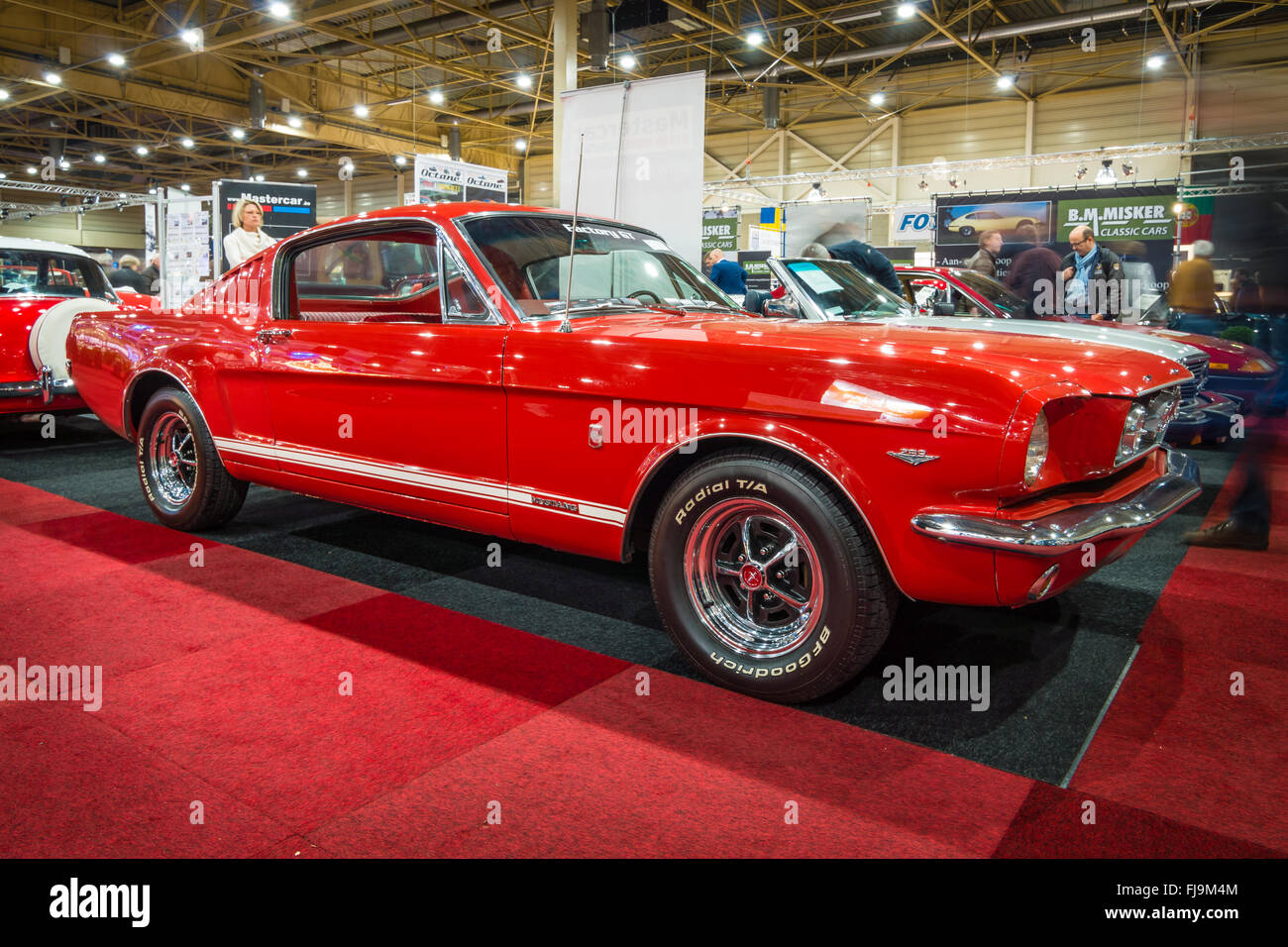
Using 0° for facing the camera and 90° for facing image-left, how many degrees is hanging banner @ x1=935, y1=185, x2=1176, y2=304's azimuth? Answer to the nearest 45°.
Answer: approximately 0°

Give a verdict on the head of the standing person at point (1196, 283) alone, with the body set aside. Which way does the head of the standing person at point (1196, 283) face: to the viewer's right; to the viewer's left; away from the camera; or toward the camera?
away from the camera

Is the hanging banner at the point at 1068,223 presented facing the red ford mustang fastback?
yes

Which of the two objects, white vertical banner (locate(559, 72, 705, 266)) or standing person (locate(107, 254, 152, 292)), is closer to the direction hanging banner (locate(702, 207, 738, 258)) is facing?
the white vertical banner

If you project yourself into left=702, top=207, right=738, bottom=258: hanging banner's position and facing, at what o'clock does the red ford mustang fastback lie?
The red ford mustang fastback is roughly at 12 o'clock from the hanging banner.

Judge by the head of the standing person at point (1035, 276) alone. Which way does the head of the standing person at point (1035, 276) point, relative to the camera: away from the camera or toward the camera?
away from the camera

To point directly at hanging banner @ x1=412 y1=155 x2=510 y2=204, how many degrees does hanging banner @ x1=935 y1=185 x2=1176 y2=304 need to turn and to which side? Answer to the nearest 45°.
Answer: approximately 45° to its right
